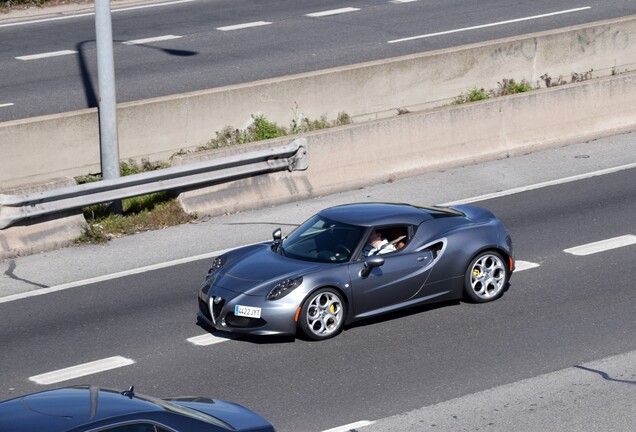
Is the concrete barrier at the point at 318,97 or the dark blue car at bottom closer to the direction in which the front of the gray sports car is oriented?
the dark blue car at bottom

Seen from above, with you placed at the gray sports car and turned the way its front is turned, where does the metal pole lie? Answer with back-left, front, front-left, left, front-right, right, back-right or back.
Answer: right

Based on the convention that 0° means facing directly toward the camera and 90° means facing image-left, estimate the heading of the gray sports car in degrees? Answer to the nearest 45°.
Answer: approximately 45°

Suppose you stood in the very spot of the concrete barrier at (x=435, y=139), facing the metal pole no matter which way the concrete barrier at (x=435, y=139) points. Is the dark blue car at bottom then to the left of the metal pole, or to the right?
left

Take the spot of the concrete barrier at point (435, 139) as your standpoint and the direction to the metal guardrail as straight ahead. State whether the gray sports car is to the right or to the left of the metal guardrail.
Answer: left

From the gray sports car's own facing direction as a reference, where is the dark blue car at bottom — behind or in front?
in front

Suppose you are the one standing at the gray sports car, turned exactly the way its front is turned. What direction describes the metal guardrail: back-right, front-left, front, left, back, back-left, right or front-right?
right

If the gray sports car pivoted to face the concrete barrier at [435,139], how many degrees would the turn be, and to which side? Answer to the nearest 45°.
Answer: approximately 135° to its right
